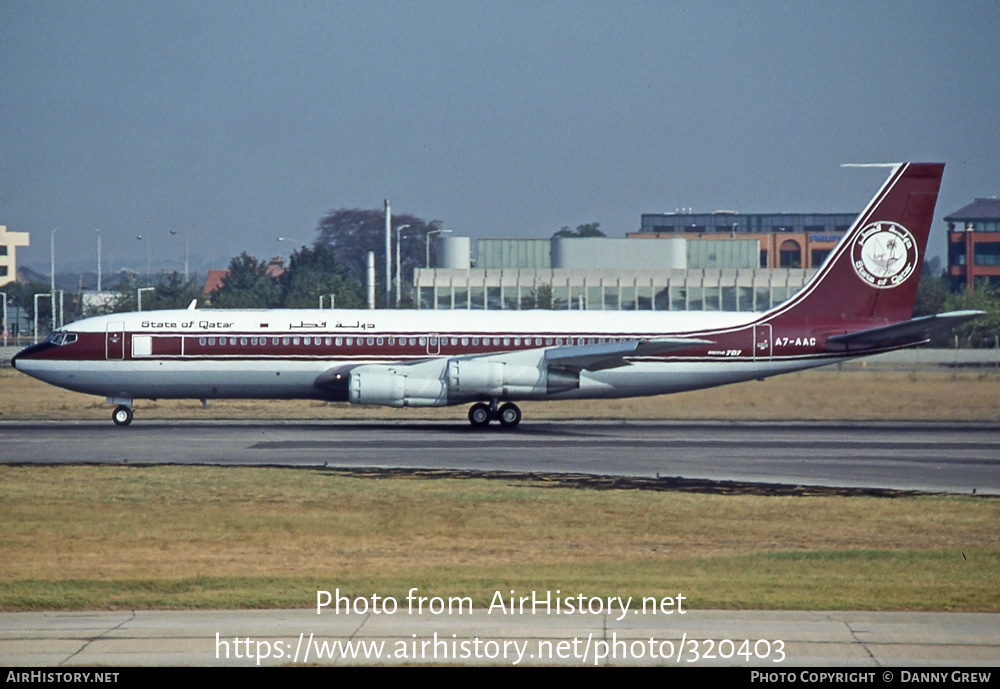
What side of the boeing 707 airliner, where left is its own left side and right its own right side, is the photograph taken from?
left
